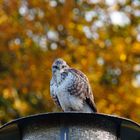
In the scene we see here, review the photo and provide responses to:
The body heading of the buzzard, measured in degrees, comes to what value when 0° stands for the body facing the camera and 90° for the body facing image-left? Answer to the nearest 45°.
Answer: approximately 45°
